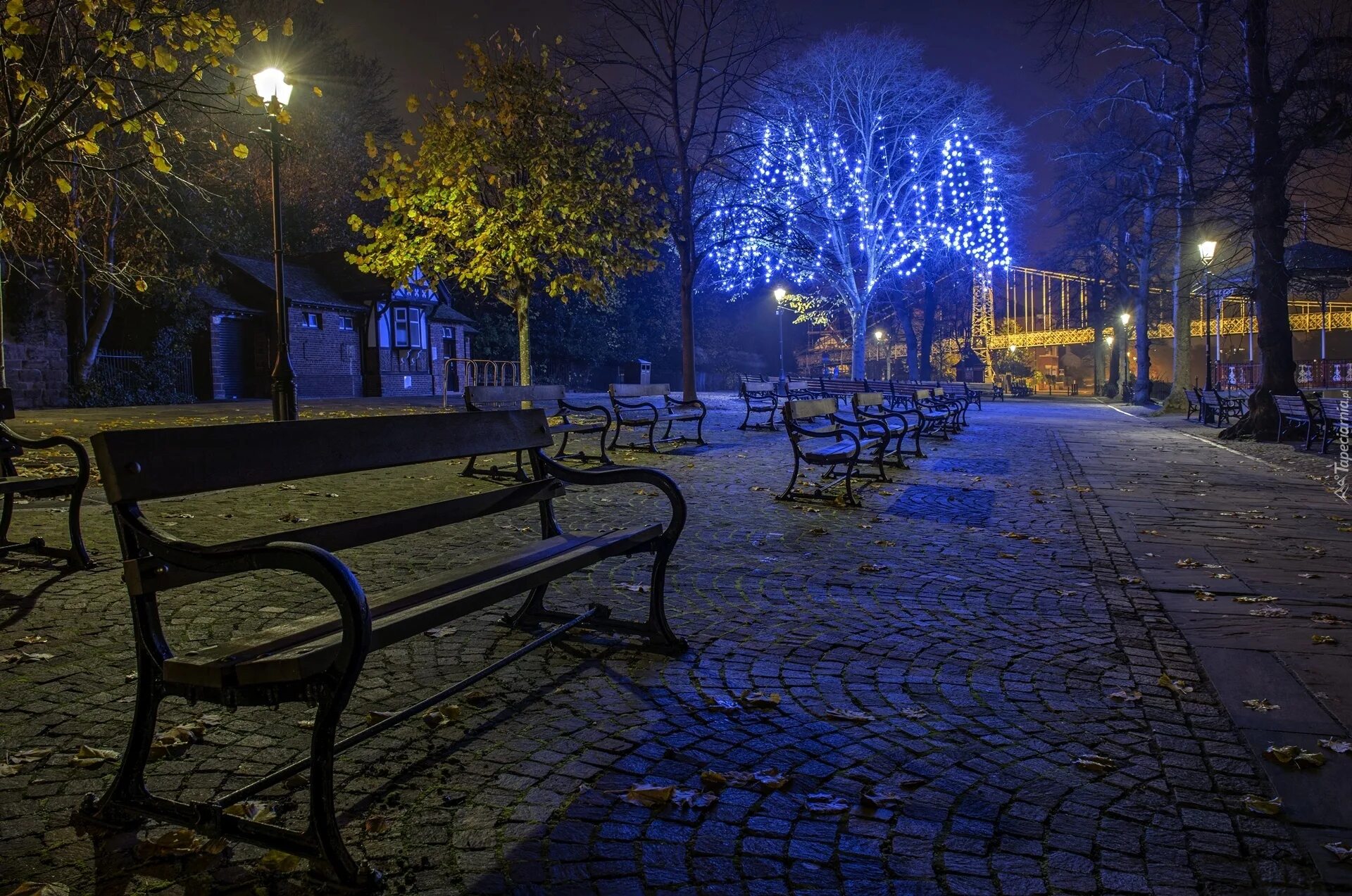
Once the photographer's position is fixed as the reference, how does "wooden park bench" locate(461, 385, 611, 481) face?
facing the viewer and to the right of the viewer

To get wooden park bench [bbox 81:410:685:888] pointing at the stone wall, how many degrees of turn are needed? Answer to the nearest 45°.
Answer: approximately 135° to its left

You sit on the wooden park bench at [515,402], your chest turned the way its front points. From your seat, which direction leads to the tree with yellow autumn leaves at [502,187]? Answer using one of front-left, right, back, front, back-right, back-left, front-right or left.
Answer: back-left

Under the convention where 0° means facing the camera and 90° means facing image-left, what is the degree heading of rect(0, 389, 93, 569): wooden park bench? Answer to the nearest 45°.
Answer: approximately 315°

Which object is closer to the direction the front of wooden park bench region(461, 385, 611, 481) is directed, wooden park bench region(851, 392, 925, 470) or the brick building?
the wooden park bench

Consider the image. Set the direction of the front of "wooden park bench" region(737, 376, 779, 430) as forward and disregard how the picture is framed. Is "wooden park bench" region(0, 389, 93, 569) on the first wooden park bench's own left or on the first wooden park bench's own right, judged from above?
on the first wooden park bench's own right

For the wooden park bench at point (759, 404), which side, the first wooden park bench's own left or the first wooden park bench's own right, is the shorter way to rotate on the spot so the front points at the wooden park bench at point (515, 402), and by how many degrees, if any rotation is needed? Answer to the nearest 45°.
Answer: approximately 45° to the first wooden park bench's own right

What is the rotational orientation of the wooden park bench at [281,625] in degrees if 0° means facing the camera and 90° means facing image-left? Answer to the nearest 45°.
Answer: approximately 315°
